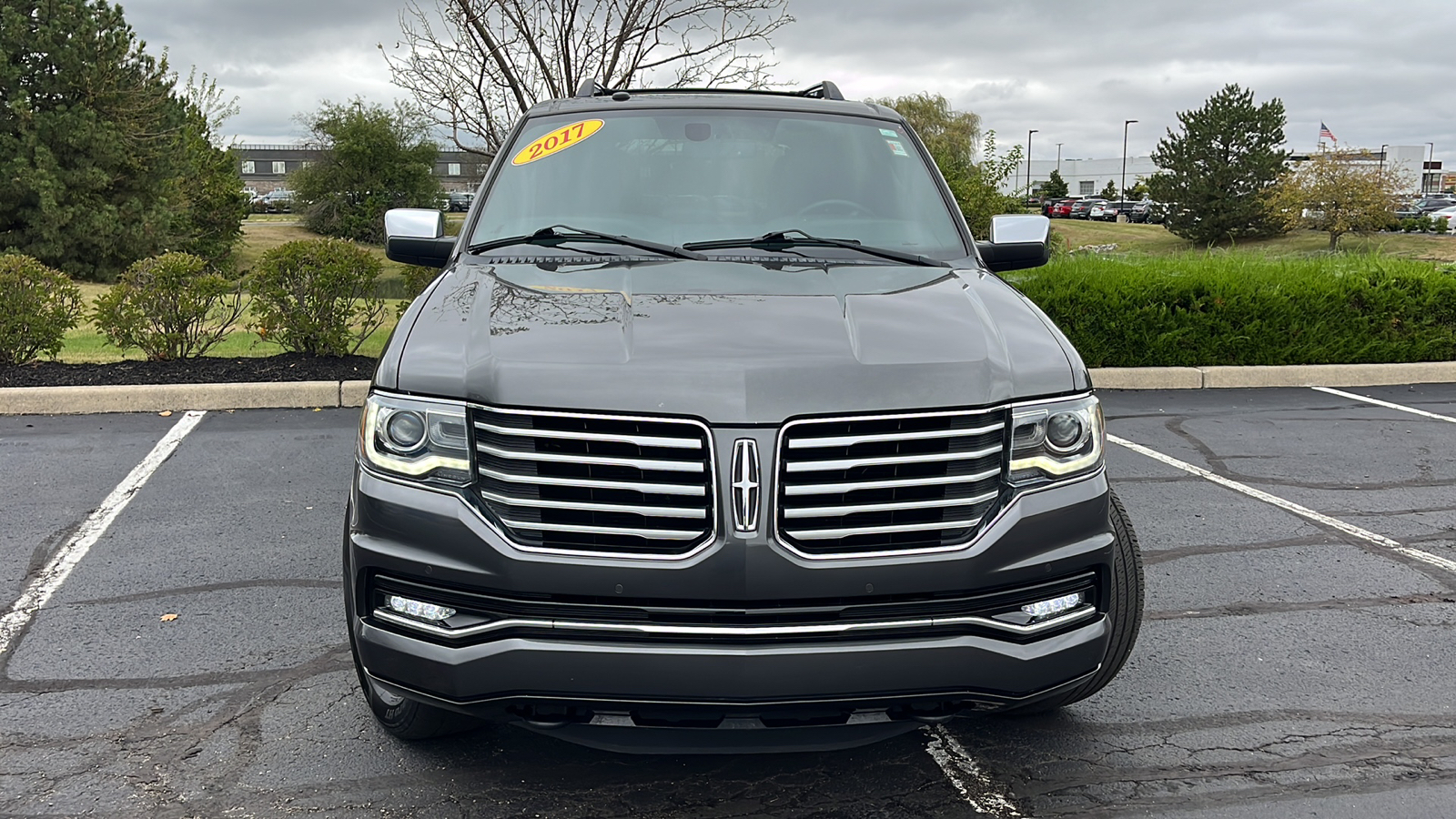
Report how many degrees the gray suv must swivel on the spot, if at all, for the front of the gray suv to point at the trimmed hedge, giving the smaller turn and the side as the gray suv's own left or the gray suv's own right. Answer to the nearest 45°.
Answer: approximately 135° to the gray suv's own left

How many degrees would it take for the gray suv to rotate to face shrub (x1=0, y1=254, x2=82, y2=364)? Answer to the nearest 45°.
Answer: approximately 135° to its right

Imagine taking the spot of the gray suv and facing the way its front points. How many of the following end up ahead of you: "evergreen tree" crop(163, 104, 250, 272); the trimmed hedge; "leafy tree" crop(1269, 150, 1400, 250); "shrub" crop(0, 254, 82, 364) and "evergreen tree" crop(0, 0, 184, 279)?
0

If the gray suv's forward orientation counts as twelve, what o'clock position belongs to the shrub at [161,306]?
The shrub is roughly at 5 o'clock from the gray suv.

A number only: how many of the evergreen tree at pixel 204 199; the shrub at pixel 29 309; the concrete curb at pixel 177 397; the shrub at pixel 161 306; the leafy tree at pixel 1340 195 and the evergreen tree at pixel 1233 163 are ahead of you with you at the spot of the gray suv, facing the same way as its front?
0

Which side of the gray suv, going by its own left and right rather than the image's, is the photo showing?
front

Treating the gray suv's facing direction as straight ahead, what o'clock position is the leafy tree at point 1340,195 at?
The leafy tree is roughly at 7 o'clock from the gray suv.

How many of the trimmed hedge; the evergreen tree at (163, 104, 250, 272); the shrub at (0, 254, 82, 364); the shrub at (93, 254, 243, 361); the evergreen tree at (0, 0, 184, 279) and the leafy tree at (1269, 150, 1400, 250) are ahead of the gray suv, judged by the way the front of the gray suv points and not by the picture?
0

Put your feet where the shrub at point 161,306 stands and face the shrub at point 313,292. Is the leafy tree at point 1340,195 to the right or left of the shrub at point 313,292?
left

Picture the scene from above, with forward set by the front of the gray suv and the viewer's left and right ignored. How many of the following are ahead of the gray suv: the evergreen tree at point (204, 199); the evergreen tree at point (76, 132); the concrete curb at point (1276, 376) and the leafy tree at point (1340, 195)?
0

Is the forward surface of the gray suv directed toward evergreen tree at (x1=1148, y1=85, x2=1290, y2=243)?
no

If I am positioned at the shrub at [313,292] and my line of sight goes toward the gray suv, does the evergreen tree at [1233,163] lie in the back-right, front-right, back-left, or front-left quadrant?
back-left

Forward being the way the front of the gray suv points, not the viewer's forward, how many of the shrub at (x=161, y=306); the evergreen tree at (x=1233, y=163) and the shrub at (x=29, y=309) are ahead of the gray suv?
0

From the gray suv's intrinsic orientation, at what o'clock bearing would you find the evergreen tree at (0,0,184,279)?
The evergreen tree is roughly at 5 o'clock from the gray suv.

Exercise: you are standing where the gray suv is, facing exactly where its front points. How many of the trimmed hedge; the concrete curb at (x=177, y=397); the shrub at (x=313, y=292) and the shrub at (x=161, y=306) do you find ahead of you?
0

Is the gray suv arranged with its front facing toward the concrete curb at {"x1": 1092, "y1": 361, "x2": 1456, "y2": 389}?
no

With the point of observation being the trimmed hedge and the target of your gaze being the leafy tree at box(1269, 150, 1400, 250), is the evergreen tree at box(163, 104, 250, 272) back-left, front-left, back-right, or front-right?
front-left
